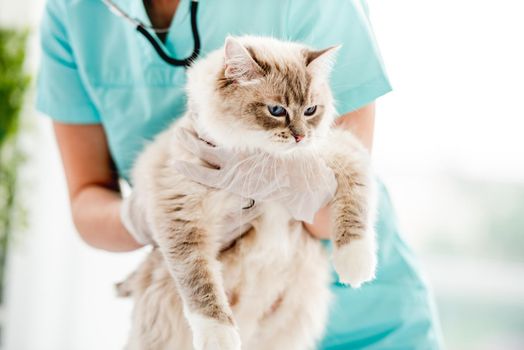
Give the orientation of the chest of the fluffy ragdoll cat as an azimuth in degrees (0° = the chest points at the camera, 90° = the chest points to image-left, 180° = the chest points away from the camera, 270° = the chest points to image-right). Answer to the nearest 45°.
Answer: approximately 315°

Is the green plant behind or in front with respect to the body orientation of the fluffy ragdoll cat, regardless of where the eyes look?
behind
